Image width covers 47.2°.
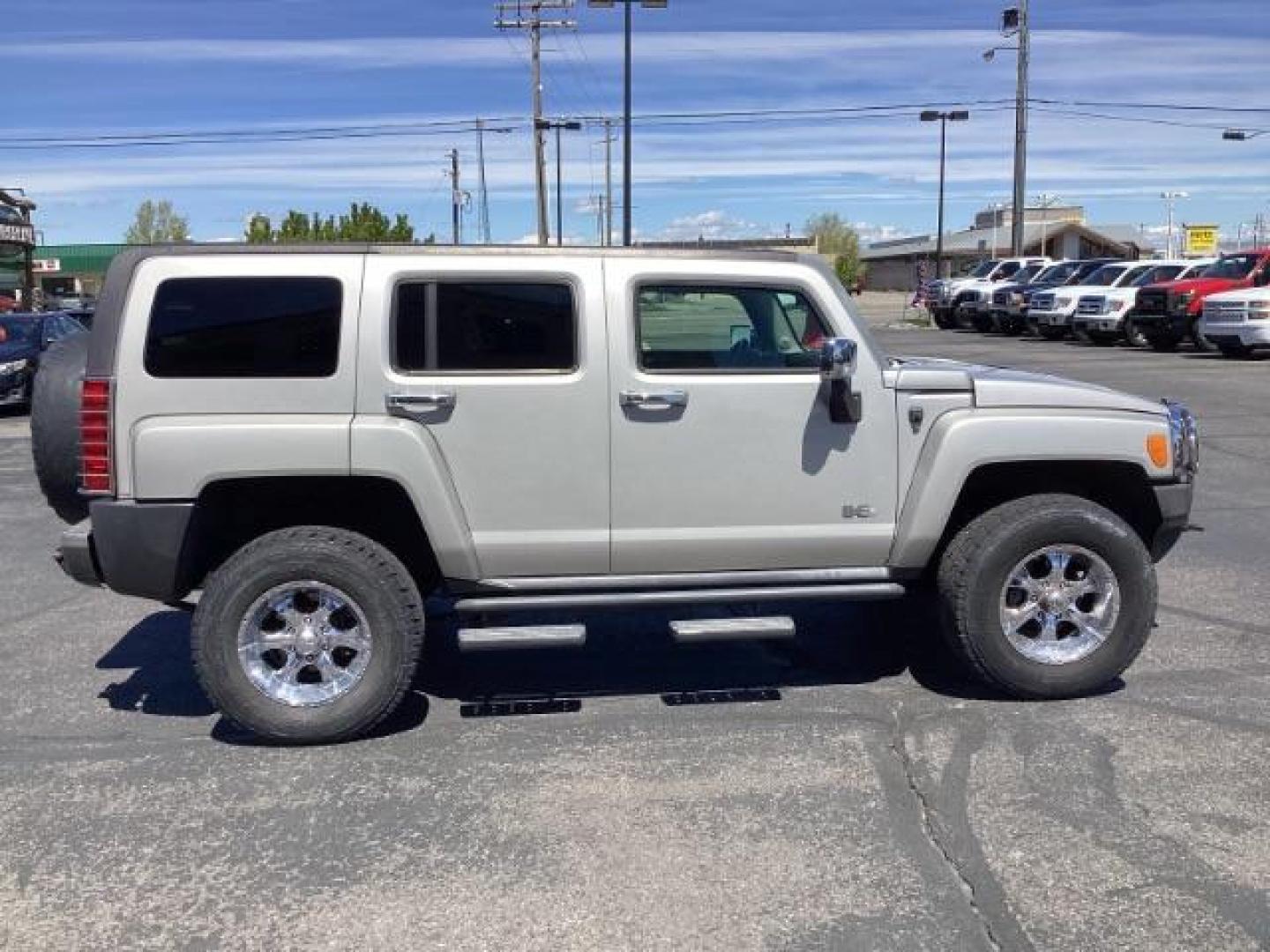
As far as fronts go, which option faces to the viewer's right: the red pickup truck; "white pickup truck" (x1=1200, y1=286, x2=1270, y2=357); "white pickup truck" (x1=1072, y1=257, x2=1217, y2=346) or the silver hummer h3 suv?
the silver hummer h3 suv

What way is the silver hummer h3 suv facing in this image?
to the viewer's right

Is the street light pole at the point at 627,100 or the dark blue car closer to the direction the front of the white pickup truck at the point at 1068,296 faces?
the dark blue car

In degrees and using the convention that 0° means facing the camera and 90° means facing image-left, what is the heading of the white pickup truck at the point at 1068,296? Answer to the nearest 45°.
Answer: approximately 45°

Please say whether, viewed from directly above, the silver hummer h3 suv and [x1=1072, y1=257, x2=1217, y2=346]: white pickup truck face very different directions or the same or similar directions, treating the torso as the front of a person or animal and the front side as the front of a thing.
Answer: very different directions

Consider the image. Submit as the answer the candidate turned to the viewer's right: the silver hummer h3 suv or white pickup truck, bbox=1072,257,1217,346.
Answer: the silver hummer h3 suv

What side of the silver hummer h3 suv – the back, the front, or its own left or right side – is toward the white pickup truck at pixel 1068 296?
left

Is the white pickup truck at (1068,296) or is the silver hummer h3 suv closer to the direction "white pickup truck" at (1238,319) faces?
the silver hummer h3 suv

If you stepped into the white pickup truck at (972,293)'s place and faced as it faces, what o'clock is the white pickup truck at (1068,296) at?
the white pickup truck at (1068,296) is roughly at 10 o'clock from the white pickup truck at (972,293).

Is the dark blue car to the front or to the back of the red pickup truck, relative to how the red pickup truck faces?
to the front

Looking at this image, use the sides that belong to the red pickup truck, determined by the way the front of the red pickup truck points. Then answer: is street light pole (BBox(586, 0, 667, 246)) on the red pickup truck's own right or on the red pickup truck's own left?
on the red pickup truck's own right
